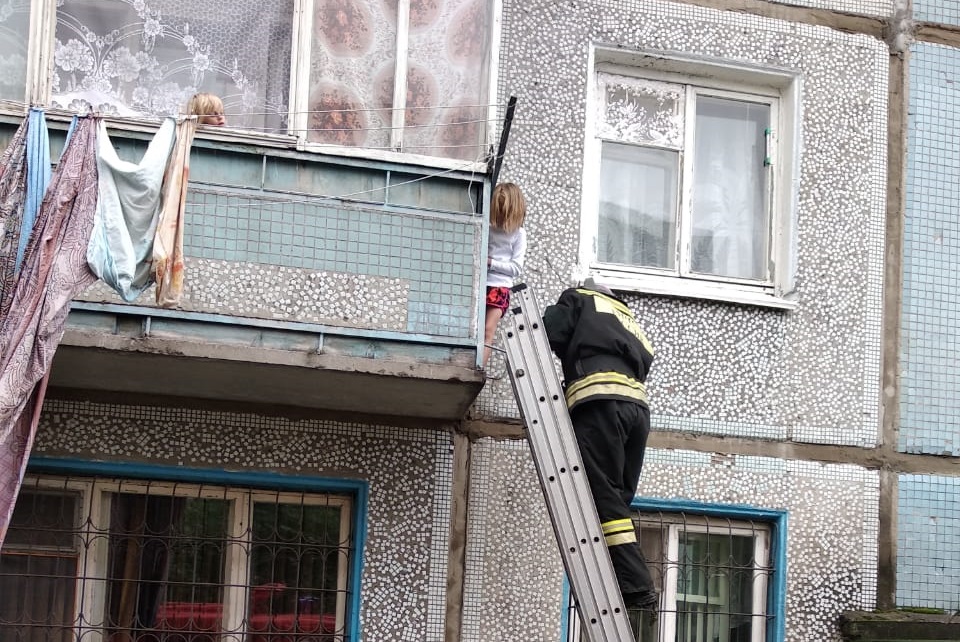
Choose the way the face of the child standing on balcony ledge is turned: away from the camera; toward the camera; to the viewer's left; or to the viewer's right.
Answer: away from the camera

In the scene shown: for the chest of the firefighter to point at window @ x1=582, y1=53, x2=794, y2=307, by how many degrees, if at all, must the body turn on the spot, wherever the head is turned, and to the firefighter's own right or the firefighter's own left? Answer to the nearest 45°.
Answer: approximately 45° to the firefighter's own right

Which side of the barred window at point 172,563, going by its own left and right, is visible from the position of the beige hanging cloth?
front

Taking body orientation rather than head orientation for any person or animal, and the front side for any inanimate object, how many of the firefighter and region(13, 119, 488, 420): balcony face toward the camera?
1

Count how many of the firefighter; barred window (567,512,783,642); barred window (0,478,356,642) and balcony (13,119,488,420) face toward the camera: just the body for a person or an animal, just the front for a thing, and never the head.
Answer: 3

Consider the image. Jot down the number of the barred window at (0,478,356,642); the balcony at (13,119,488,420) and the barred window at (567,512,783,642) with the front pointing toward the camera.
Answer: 3

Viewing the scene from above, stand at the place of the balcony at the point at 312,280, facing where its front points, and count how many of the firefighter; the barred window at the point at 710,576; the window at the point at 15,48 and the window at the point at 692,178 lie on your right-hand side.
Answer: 1

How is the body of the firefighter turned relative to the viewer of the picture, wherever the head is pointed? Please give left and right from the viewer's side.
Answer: facing away from the viewer and to the left of the viewer
